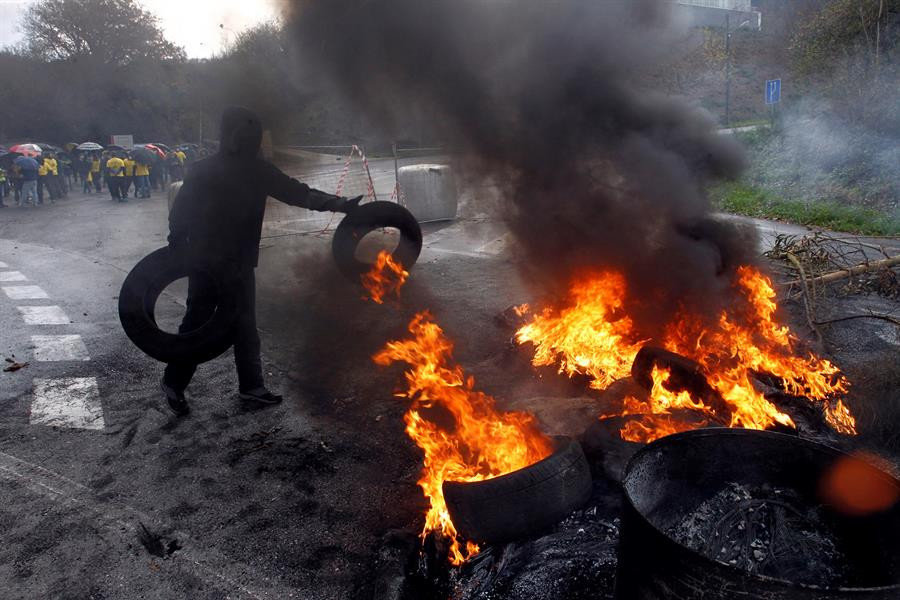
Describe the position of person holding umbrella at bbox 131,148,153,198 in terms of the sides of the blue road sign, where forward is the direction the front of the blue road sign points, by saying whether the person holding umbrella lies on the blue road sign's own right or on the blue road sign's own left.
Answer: on the blue road sign's own right

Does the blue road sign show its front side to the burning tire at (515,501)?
yes

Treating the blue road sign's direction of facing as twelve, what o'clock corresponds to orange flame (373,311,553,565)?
The orange flame is roughly at 12 o'clock from the blue road sign.

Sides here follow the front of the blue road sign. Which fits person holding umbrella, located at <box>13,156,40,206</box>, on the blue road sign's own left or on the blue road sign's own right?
on the blue road sign's own right

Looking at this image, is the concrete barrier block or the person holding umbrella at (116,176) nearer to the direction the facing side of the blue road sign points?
the concrete barrier block

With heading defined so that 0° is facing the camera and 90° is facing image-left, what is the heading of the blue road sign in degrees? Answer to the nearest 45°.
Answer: approximately 0°

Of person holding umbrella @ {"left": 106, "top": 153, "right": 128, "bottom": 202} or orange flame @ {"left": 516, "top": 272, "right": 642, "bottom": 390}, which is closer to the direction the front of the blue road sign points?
the orange flame

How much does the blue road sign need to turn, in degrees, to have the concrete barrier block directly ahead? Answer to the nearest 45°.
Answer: approximately 45° to its right

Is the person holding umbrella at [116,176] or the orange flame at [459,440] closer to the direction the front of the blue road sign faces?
the orange flame

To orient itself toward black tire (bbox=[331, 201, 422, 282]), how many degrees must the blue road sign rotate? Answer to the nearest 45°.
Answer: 0° — it already faces it

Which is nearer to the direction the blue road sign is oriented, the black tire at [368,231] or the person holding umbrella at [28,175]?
the black tire

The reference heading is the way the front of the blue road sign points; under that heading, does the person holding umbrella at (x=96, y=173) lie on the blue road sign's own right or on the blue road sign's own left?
on the blue road sign's own right

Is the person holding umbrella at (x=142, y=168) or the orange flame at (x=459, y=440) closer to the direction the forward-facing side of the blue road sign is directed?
the orange flame
